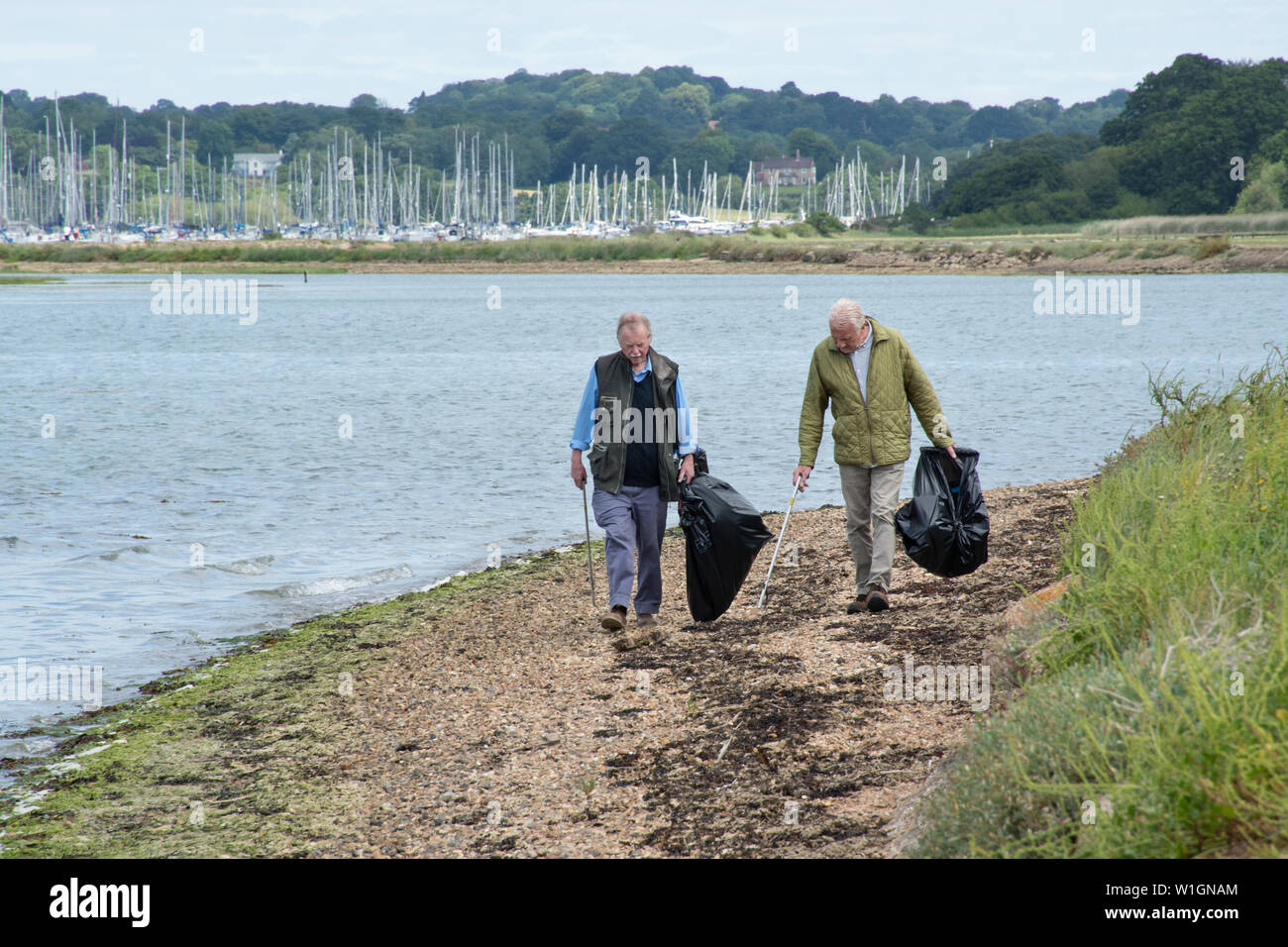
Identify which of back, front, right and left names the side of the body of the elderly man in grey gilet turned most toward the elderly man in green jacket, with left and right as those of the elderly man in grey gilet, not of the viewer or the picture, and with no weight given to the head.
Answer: left

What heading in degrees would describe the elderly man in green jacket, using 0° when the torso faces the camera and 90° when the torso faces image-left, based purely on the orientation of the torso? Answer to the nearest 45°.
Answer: approximately 0°

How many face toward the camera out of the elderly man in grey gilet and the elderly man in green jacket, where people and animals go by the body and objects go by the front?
2

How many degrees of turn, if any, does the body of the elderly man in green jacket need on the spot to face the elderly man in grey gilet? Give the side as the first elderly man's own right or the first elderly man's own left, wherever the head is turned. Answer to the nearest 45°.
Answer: approximately 90° to the first elderly man's own right

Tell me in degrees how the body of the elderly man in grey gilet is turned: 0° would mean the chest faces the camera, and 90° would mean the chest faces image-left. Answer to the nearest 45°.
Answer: approximately 0°
